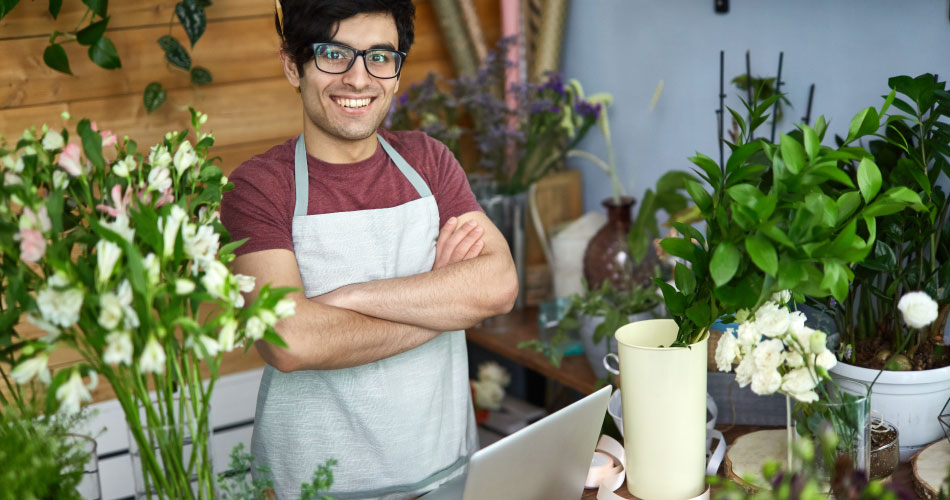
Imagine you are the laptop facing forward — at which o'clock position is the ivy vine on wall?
The ivy vine on wall is roughly at 12 o'clock from the laptop.

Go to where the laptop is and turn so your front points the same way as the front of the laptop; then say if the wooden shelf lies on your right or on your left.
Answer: on your right

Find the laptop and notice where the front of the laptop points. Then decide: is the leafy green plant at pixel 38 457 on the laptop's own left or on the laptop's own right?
on the laptop's own left

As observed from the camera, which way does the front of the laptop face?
facing away from the viewer and to the left of the viewer

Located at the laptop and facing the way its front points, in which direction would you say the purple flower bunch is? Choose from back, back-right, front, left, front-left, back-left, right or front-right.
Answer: front-right
